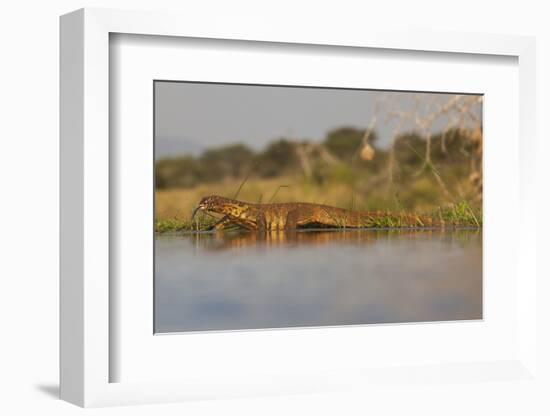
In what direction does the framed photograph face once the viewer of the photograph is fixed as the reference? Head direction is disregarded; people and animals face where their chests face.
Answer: facing the viewer and to the right of the viewer
